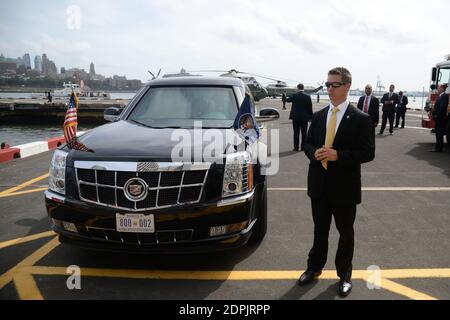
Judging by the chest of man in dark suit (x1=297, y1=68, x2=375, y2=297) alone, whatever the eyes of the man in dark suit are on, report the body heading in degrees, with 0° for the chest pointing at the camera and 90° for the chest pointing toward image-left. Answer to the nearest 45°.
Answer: approximately 45°

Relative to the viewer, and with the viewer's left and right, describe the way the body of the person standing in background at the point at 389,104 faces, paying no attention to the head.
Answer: facing the viewer

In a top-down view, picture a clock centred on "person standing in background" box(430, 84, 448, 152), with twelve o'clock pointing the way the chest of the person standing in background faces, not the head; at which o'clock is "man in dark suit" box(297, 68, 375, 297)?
The man in dark suit is roughly at 9 o'clock from the person standing in background.

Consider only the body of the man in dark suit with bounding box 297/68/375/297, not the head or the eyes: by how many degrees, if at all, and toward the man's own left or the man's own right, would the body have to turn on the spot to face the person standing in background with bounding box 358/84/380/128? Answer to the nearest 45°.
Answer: approximately 135° to the man's own right

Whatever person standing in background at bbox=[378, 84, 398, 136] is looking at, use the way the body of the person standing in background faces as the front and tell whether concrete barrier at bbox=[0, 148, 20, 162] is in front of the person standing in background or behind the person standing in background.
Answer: in front

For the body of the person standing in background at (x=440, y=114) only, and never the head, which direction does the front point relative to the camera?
to the viewer's left

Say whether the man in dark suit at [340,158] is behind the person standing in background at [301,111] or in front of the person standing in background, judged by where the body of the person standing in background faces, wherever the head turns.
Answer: behind

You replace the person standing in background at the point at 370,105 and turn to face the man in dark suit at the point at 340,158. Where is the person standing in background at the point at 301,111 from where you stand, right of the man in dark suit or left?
right

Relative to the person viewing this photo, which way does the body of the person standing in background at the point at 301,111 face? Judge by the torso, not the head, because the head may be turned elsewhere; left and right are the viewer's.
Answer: facing away from the viewer

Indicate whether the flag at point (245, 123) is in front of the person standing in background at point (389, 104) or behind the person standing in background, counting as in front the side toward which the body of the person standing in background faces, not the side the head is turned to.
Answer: in front
